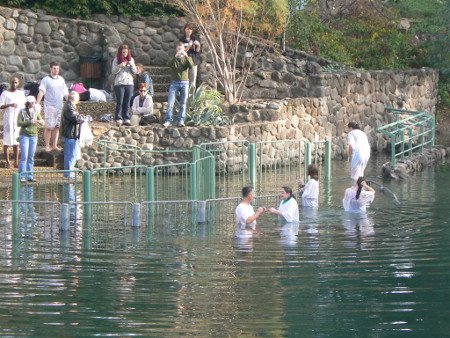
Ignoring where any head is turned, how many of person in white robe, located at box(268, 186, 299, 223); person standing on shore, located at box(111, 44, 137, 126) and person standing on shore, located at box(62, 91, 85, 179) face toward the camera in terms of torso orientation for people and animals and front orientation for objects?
1

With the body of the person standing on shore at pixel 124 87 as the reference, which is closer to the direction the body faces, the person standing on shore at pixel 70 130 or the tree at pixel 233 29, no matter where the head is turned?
the person standing on shore

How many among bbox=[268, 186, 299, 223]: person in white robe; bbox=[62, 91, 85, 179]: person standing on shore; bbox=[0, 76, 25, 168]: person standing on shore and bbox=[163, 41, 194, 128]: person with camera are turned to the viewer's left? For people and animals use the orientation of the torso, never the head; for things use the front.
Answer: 1

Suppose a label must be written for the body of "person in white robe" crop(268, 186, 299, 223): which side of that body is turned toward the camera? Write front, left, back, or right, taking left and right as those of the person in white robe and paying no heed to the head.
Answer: left

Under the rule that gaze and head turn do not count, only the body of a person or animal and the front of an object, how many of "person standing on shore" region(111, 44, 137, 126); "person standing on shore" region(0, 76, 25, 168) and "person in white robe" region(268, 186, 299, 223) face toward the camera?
2

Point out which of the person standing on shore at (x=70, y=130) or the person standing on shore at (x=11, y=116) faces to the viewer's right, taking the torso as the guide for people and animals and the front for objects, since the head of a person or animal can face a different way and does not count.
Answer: the person standing on shore at (x=70, y=130)

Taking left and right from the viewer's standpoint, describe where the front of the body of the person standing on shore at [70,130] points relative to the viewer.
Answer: facing to the right of the viewer

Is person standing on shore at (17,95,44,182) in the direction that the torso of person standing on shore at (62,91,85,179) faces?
no

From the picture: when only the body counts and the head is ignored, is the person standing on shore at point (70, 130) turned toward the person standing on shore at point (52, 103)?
no

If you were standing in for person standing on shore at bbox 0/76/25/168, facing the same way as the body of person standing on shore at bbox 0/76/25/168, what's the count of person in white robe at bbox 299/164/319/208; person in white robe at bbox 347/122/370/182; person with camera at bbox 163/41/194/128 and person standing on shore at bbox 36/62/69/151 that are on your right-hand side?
0

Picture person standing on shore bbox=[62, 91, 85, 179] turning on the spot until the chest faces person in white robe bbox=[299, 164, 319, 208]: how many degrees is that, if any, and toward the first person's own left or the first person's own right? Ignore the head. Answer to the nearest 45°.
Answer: approximately 45° to the first person's own right

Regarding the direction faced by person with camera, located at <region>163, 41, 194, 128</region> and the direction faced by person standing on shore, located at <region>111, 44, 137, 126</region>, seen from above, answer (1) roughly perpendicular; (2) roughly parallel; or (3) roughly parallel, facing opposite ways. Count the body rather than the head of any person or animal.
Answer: roughly parallel

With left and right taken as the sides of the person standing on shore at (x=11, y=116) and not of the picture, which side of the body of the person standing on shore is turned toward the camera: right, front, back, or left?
front

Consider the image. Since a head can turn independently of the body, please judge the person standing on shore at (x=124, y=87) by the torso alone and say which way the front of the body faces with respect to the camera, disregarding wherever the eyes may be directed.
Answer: toward the camera
